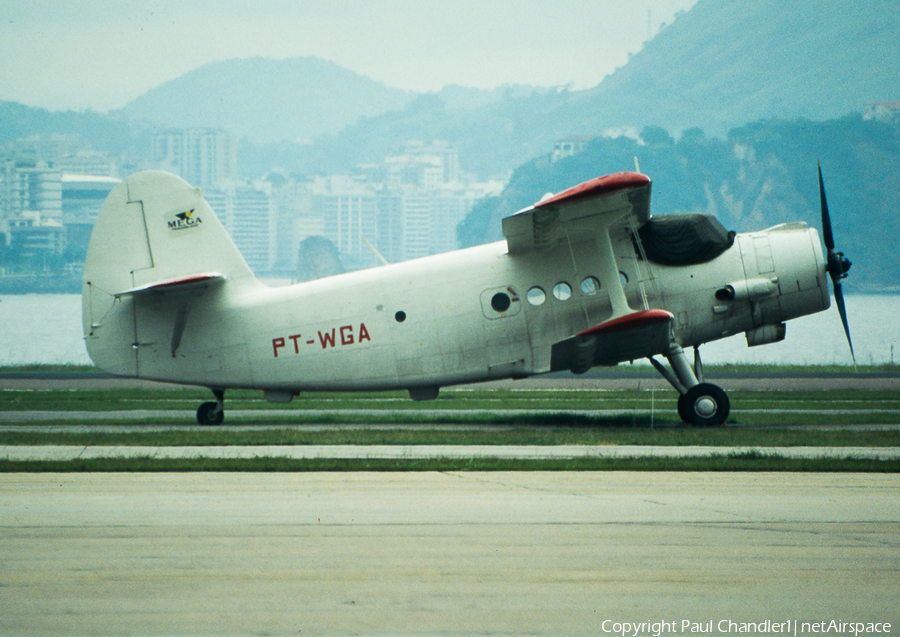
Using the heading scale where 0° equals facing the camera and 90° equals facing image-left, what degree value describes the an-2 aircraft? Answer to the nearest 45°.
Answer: approximately 270°
